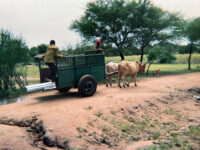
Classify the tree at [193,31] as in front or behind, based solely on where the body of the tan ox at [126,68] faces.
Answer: in front

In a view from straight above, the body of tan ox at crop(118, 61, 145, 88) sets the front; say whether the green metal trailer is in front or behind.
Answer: behind

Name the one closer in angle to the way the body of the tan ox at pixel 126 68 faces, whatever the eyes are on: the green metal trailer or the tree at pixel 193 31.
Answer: the tree

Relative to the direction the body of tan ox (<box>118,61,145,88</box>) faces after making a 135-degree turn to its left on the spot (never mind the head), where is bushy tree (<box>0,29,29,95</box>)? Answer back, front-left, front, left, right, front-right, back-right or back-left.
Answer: front

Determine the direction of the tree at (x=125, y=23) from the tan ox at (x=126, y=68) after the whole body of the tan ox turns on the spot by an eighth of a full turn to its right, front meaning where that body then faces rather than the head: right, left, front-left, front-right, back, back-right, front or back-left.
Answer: left

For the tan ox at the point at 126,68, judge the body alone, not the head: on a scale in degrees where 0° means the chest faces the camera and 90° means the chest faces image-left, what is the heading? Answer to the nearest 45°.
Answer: approximately 225°
